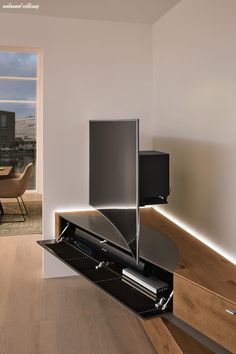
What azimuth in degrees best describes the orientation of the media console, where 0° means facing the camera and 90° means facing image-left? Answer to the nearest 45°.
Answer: approximately 45°
